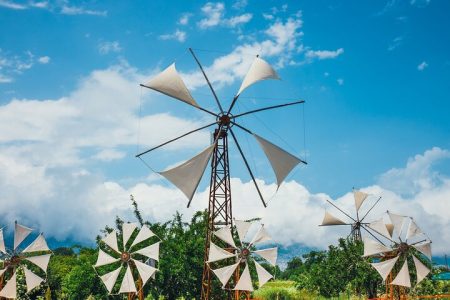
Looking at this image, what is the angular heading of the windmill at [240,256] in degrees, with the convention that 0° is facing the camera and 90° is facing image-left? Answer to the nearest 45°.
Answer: approximately 0°

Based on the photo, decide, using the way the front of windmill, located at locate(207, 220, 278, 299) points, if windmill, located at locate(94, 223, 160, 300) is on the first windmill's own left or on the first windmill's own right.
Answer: on the first windmill's own right
